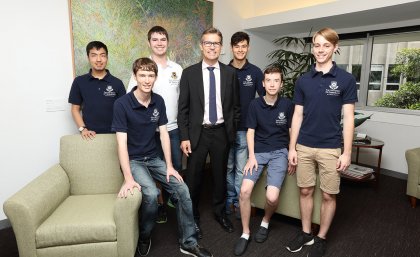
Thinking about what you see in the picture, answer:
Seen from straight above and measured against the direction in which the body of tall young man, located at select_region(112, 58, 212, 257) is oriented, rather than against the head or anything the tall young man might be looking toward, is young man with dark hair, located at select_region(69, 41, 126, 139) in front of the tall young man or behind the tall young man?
behind

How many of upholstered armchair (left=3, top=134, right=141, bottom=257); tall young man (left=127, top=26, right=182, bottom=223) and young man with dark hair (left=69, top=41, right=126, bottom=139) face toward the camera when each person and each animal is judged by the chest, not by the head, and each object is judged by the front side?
3

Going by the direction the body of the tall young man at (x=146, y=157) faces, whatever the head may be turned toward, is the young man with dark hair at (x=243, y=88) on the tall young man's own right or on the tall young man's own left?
on the tall young man's own left

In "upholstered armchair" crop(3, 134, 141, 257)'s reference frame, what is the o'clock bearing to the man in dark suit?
The man in dark suit is roughly at 9 o'clock from the upholstered armchair.

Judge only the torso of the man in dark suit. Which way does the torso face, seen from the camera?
toward the camera

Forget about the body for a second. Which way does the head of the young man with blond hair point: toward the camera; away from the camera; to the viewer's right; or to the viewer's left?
toward the camera

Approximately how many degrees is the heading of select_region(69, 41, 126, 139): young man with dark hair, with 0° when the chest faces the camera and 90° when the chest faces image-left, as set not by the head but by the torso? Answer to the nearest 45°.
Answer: approximately 0°

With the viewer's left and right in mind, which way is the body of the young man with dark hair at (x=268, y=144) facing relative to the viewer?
facing the viewer

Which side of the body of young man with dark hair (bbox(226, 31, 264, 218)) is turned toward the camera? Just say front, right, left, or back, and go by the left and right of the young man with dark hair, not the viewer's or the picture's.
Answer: front

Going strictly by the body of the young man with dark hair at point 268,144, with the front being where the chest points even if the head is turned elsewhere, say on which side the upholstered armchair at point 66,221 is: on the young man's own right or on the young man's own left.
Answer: on the young man's own right

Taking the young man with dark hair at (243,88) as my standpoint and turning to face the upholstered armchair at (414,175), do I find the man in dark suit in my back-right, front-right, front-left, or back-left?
back-right

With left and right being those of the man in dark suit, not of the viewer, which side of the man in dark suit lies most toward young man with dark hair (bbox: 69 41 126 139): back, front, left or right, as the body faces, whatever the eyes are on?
right

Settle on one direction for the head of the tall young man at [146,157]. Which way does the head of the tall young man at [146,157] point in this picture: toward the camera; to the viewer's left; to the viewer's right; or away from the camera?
toward the camera

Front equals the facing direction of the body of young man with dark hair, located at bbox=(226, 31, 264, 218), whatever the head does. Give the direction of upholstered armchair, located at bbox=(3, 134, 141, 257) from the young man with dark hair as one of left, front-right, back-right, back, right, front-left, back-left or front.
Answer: front-right

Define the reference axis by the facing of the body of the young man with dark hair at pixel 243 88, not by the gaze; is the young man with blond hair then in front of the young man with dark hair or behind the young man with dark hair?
in front
